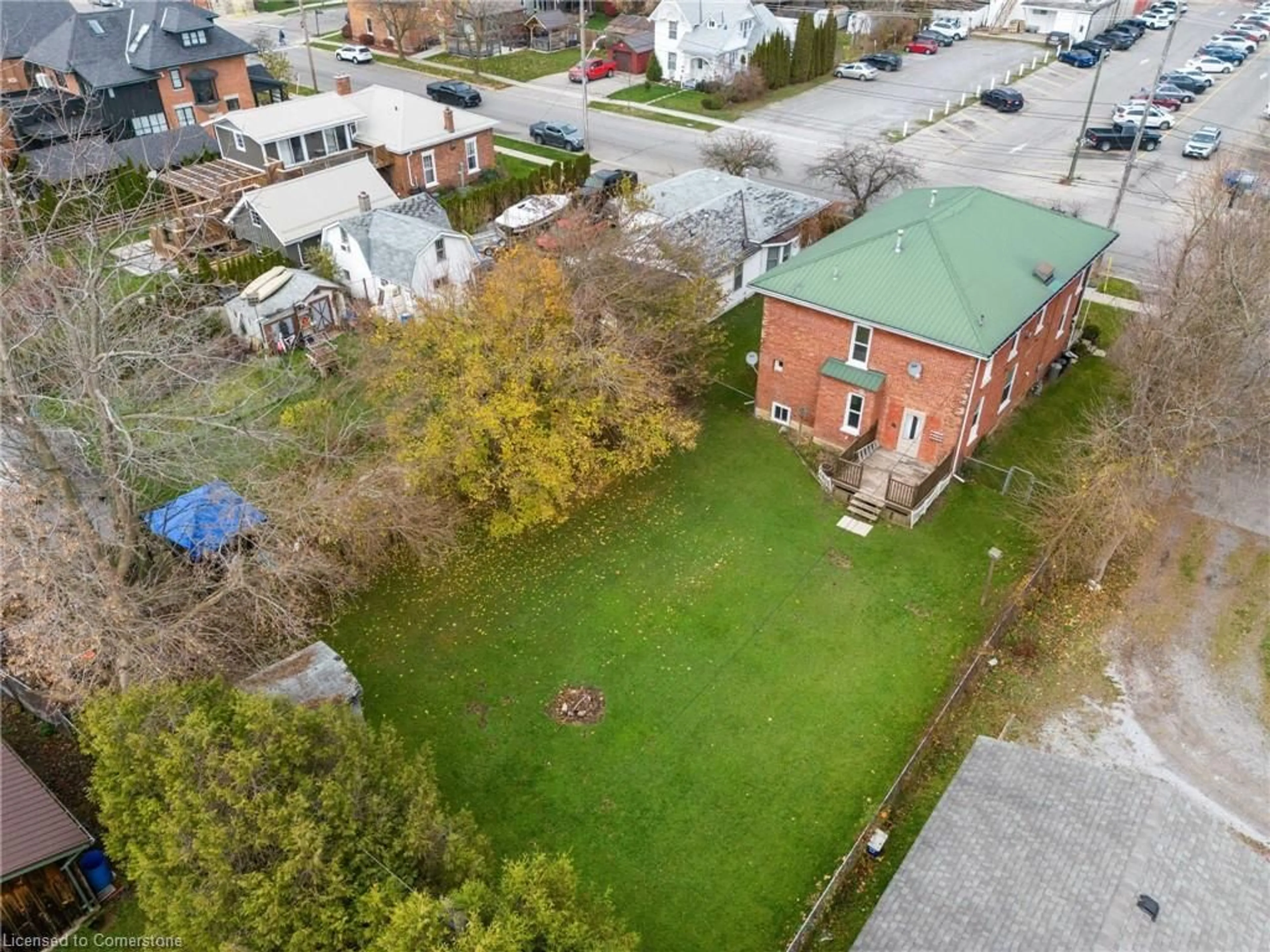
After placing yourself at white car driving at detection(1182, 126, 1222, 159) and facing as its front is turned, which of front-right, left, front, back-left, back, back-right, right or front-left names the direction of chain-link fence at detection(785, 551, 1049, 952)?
front-left

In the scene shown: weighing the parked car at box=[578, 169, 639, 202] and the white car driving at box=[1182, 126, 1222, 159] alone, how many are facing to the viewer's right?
0

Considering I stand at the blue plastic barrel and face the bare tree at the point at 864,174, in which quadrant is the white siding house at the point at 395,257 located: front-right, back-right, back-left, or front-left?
front-left

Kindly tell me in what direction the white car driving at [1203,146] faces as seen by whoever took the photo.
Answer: facing the viewer and to the left of the viewer
